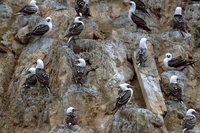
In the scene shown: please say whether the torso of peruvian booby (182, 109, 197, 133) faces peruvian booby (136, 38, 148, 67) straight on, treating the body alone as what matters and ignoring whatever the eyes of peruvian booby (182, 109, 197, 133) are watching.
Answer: no

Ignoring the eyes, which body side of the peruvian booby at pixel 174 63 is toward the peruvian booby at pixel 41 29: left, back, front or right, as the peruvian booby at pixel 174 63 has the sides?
front

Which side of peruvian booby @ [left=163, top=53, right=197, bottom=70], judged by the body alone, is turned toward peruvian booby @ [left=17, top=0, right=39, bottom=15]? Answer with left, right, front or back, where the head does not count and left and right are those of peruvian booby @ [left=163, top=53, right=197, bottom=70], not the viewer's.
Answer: front

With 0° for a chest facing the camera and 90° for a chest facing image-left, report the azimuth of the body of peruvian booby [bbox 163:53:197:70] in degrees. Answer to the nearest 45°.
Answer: approximately 90°
